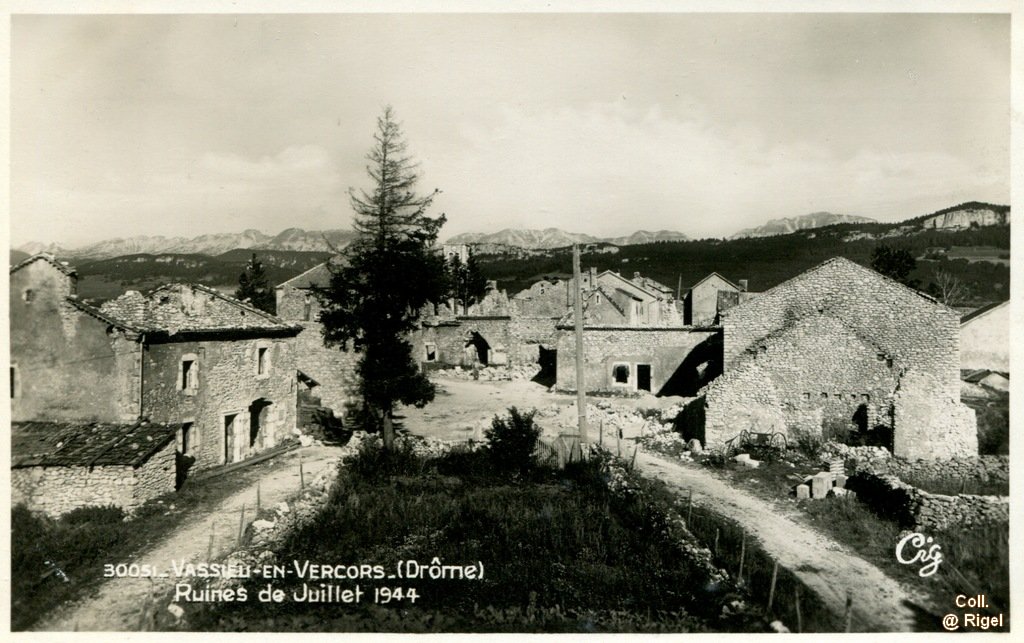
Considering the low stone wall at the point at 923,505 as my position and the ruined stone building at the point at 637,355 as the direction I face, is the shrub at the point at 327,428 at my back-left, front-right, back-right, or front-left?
front-left

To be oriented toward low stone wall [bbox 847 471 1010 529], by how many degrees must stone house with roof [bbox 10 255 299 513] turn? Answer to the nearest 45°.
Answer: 0° — it already faces it

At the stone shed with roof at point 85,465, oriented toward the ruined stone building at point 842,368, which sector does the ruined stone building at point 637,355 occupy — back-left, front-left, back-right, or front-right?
front-left

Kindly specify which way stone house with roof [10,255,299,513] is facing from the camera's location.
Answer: facing the viewer and to the right of the viewer

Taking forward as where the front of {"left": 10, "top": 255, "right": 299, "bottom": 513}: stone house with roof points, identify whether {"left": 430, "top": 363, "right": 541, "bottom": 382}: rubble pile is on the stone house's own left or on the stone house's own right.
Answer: on the stone house's own left

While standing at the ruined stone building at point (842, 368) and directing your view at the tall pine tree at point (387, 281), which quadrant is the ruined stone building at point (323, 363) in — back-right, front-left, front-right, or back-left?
front-right

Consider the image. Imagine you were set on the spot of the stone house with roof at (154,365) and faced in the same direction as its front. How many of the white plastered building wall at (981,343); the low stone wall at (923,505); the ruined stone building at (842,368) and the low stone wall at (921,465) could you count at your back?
0

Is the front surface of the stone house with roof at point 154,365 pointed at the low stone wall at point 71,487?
no

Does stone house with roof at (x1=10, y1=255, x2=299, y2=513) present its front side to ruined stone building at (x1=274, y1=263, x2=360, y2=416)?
no
